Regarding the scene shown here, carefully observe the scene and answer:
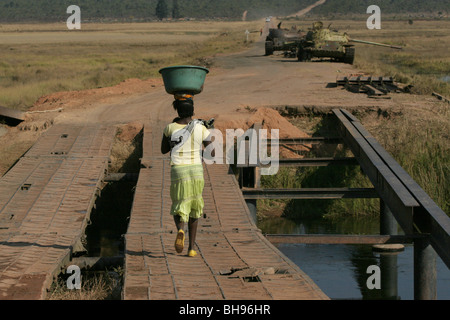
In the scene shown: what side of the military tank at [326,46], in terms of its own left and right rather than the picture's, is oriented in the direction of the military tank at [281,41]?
back

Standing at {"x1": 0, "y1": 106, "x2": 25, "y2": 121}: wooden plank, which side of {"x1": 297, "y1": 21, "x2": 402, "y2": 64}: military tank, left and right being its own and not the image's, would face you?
right

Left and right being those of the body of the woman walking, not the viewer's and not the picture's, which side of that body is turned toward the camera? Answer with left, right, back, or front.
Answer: back

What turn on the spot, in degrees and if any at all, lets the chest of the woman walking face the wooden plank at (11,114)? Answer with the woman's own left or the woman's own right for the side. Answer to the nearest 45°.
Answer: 0° — they already face it

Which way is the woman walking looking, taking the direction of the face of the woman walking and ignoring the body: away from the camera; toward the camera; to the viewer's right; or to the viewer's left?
away from the camera

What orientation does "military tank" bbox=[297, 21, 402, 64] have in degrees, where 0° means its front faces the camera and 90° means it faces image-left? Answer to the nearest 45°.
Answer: approximately 315°
